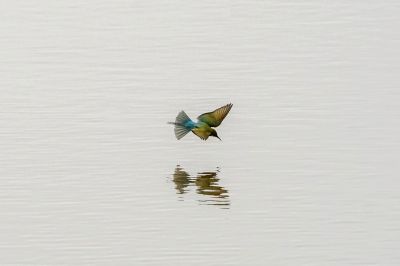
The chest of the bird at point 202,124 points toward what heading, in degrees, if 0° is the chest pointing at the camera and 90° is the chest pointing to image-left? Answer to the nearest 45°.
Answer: approximately 270°
